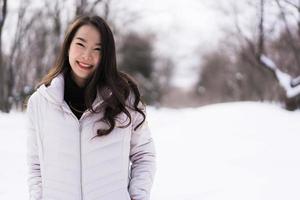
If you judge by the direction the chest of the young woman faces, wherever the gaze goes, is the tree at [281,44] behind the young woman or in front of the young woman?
behind

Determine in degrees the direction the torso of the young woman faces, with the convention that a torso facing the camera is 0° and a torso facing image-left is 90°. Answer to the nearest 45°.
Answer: approximately 0°
